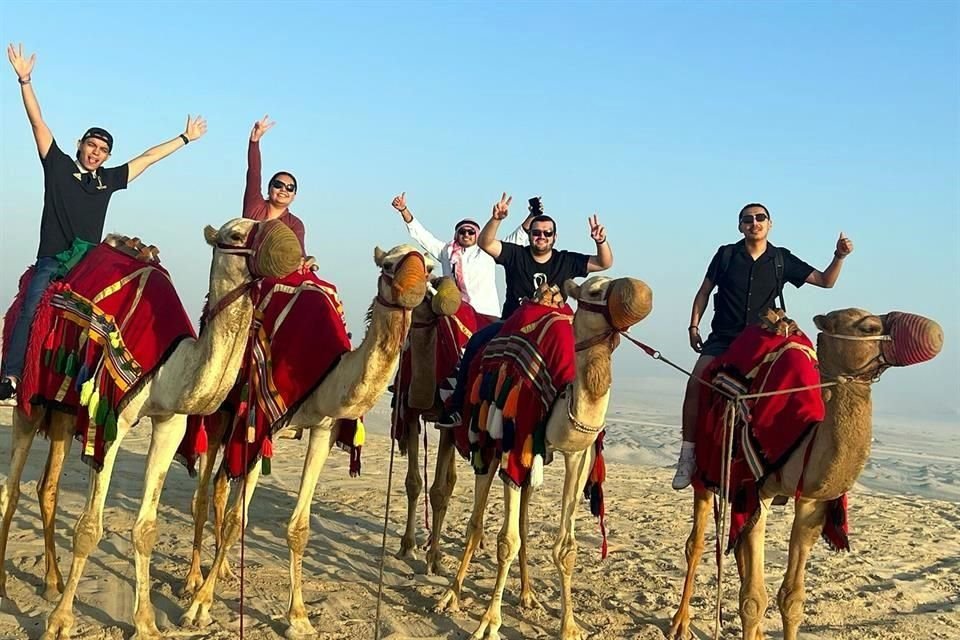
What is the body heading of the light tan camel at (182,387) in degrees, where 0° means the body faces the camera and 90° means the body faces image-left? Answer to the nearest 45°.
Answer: approximately 315°

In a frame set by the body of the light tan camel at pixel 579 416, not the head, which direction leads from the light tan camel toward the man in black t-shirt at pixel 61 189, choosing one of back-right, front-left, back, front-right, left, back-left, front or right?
back-right

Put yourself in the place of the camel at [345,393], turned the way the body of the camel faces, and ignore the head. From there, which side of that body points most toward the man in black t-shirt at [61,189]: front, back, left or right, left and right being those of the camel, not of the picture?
back

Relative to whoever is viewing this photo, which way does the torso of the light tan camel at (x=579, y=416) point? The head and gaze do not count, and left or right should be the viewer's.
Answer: facing the viewer and to the right of the viewer

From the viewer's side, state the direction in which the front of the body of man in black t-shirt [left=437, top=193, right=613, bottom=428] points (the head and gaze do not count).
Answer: toward the camera

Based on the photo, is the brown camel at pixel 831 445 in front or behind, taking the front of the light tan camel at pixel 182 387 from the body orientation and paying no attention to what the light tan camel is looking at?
in front

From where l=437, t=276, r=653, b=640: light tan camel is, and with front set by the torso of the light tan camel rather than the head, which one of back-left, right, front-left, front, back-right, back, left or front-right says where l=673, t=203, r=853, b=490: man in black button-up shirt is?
left

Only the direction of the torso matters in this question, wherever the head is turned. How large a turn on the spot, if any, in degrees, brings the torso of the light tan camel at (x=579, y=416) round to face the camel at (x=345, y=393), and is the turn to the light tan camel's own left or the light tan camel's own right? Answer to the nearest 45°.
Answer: approximately 135° to the light tan camel's own right
